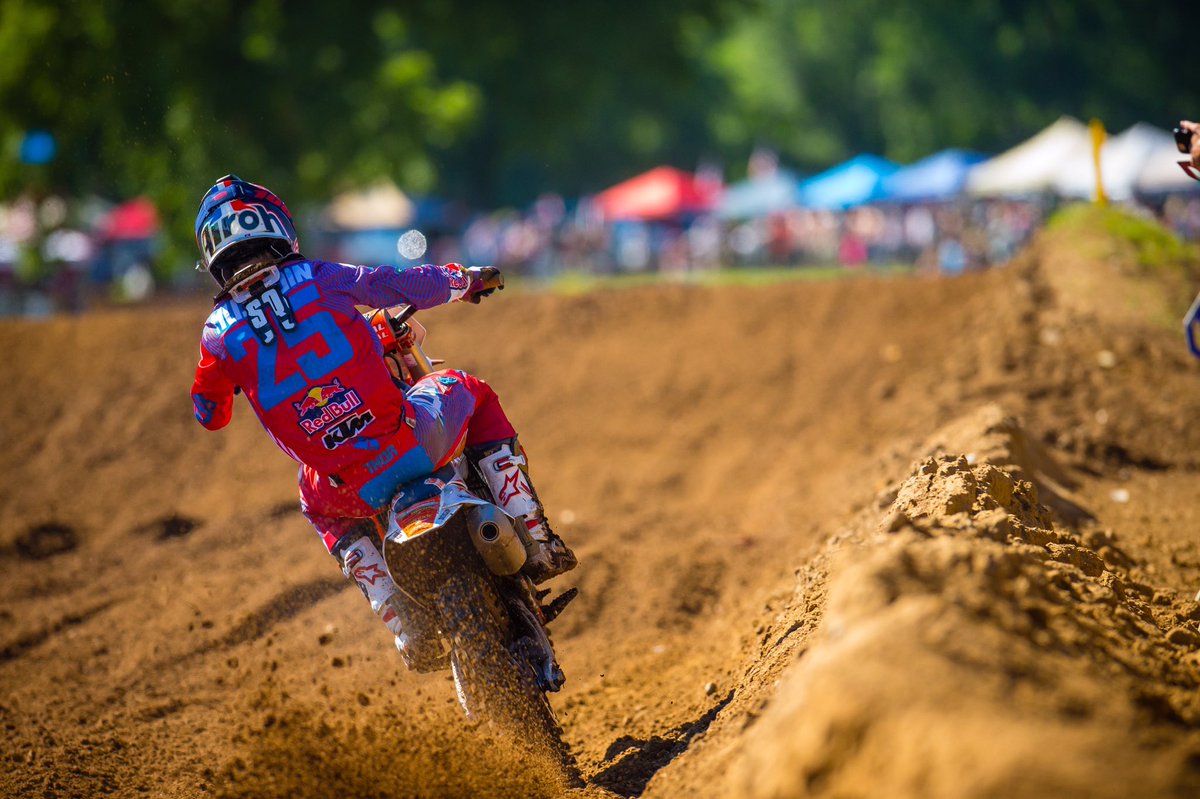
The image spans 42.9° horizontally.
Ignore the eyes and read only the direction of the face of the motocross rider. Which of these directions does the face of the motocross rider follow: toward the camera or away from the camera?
away from the camera

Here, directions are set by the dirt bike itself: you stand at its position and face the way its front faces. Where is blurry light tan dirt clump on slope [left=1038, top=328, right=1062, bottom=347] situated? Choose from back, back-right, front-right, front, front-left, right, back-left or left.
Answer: front-right

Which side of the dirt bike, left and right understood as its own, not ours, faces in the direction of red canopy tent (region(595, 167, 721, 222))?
front

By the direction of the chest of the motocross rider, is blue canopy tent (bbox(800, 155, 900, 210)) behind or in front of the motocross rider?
in front

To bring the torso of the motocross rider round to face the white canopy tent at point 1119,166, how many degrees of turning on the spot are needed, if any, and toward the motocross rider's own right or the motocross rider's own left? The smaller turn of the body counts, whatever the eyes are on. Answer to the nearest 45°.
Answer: approximately 45° to the motocross rider's own right

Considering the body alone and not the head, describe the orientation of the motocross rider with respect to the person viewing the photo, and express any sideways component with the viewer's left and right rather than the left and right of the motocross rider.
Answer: facing away from the viewer

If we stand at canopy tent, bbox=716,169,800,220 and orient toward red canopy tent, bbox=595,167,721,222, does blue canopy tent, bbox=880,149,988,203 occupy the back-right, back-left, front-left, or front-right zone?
back-right

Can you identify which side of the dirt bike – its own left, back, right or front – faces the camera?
back

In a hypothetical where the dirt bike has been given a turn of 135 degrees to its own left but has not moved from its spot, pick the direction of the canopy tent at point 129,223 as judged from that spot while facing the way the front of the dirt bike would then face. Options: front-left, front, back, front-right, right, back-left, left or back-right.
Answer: back-right

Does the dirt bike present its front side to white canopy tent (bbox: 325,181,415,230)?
yes
